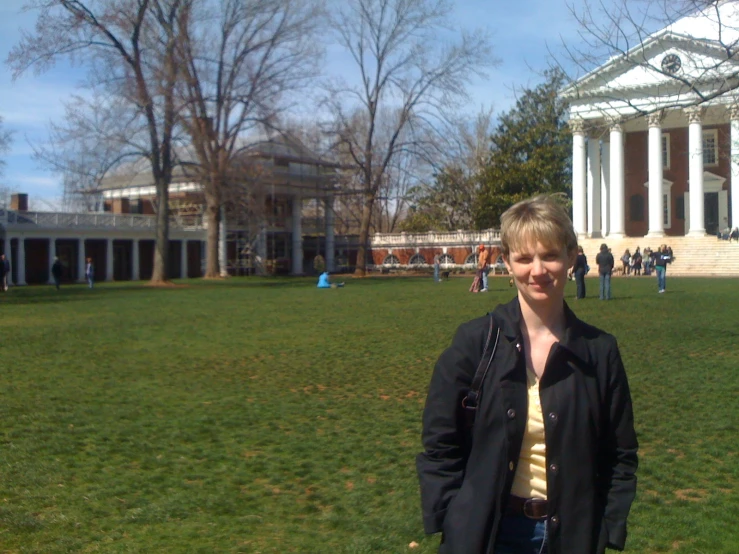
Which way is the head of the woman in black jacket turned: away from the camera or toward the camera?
toward the camera

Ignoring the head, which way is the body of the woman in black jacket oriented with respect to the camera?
toward the camera
